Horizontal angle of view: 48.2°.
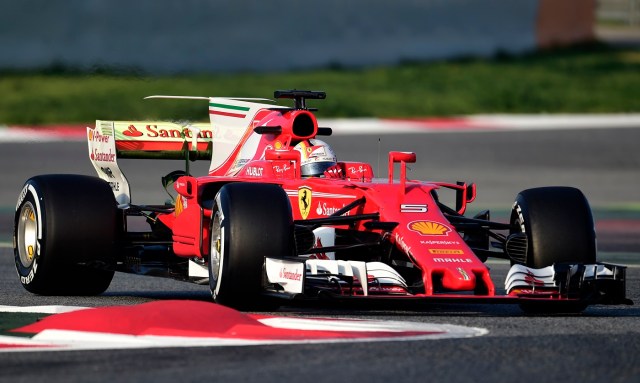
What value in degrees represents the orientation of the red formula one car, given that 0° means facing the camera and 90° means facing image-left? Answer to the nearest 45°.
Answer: approximately 315°
